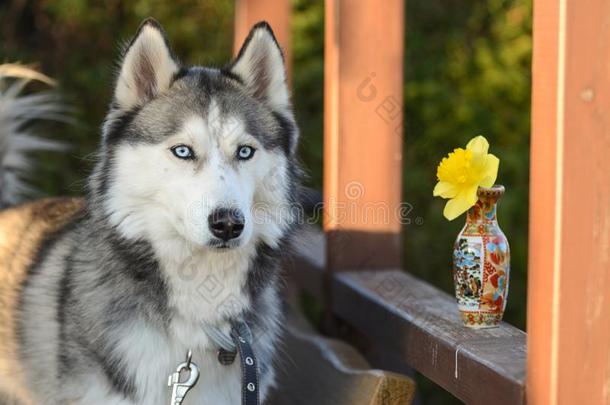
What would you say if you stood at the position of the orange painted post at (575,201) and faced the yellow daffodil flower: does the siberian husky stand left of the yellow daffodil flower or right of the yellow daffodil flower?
left

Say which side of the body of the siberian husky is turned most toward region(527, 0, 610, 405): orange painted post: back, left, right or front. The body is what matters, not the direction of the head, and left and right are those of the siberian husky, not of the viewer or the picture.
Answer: front

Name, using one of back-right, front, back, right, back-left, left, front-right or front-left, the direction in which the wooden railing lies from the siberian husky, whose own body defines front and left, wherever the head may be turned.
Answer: front

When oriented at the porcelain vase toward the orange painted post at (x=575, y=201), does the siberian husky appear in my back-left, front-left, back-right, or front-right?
back-right

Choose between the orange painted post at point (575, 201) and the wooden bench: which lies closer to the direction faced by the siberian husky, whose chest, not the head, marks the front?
the orange painted post

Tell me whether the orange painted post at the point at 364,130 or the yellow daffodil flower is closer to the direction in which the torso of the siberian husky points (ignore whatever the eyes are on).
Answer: the yellow daffodil flower

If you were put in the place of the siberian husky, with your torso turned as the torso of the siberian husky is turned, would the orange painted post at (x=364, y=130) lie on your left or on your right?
on your left

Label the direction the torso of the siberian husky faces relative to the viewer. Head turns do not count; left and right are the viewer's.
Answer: facing the viewer and to the right of the viewer
